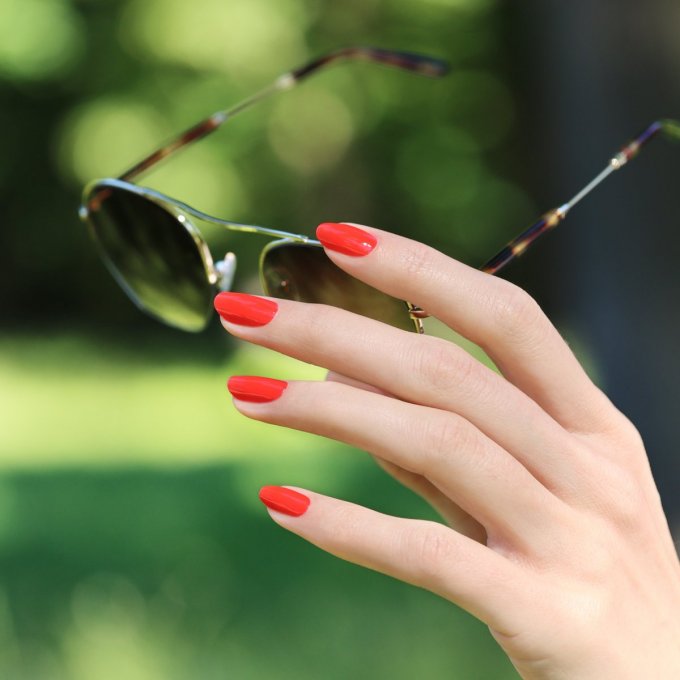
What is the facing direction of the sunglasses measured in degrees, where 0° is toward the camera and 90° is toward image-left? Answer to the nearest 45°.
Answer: approximately 45°
